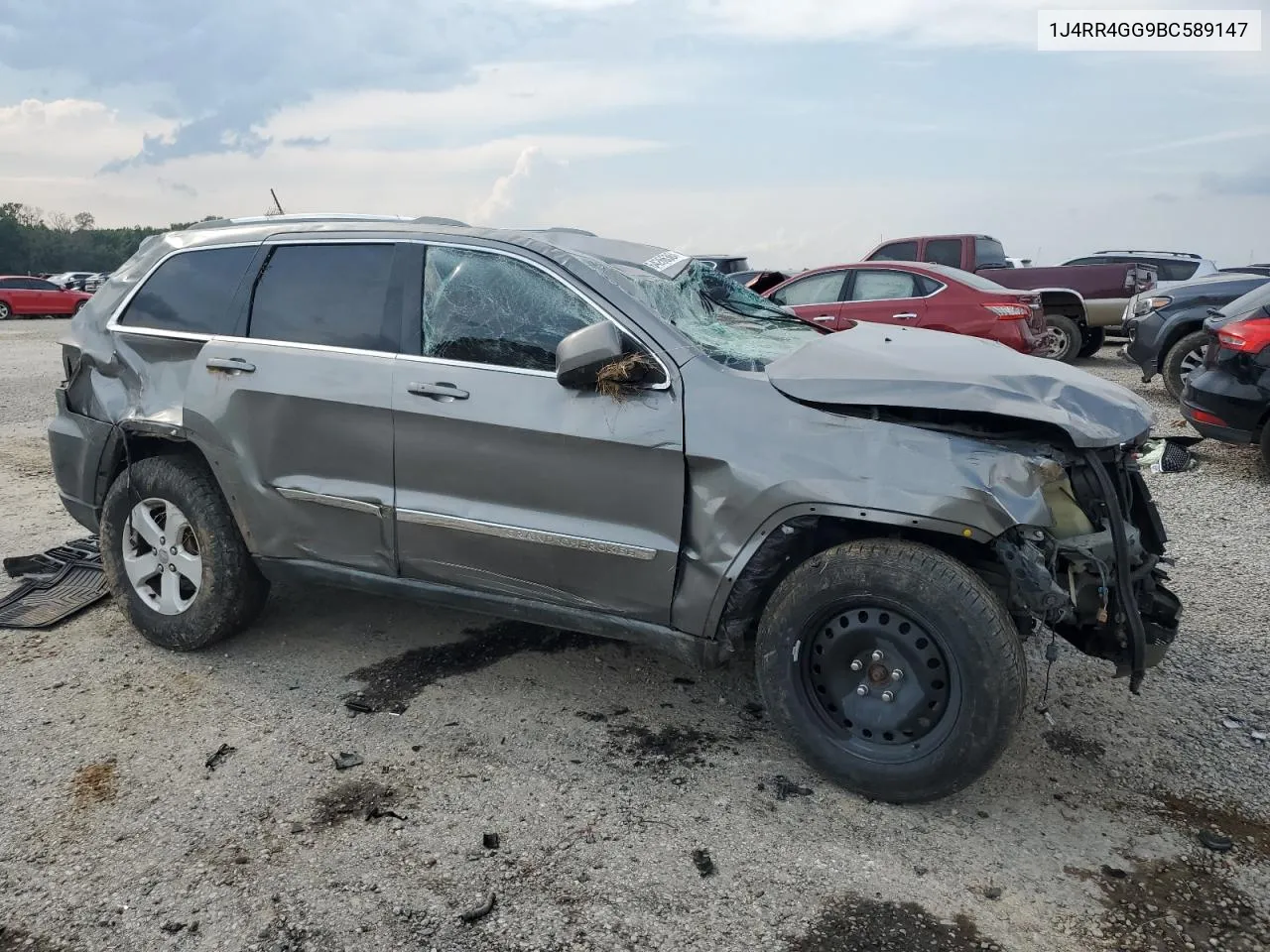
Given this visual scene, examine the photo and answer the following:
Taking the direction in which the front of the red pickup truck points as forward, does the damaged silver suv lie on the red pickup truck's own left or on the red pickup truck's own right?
on the red pickup truck's own left

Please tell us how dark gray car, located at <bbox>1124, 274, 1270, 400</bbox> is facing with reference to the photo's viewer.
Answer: facing the viewer and to the left of the viewer

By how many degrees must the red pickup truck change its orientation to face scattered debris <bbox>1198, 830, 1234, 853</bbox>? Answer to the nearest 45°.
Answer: approximately 135° to its left

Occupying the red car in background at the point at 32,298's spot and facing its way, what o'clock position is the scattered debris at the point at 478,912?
The scattered debris is roughly at 3 o'clock from the red car in background.

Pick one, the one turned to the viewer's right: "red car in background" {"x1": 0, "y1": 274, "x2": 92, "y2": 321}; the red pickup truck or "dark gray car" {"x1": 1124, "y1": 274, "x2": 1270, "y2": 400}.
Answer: the red car in background

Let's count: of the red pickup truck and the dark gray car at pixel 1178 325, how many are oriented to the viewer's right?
0

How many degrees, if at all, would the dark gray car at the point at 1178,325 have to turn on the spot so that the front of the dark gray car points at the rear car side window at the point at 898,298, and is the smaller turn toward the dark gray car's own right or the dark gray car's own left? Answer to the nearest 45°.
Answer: approximately 45° to the dark gray car's own right

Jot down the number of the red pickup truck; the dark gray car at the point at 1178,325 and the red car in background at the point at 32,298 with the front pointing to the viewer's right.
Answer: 1

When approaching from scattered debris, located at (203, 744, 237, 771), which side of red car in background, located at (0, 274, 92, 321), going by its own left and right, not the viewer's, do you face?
right

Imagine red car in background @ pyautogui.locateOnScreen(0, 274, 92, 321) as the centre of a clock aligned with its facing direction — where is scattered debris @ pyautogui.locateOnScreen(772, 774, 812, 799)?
The scattered debris is roughly at 3 o'clock from the red car in background.

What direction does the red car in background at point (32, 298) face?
to the viewer's right

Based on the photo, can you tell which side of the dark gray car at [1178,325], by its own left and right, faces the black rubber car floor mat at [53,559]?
front

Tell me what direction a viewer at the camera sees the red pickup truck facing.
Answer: facing away from the viewer and to the left of the viewer

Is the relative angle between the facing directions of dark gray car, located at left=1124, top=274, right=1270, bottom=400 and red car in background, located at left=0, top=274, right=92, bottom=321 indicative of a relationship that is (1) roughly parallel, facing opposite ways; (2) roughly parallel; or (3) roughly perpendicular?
roughly parallel, facing opposite ways

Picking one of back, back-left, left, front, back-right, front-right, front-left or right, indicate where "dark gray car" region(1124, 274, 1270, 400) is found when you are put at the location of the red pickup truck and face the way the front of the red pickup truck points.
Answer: back-left
